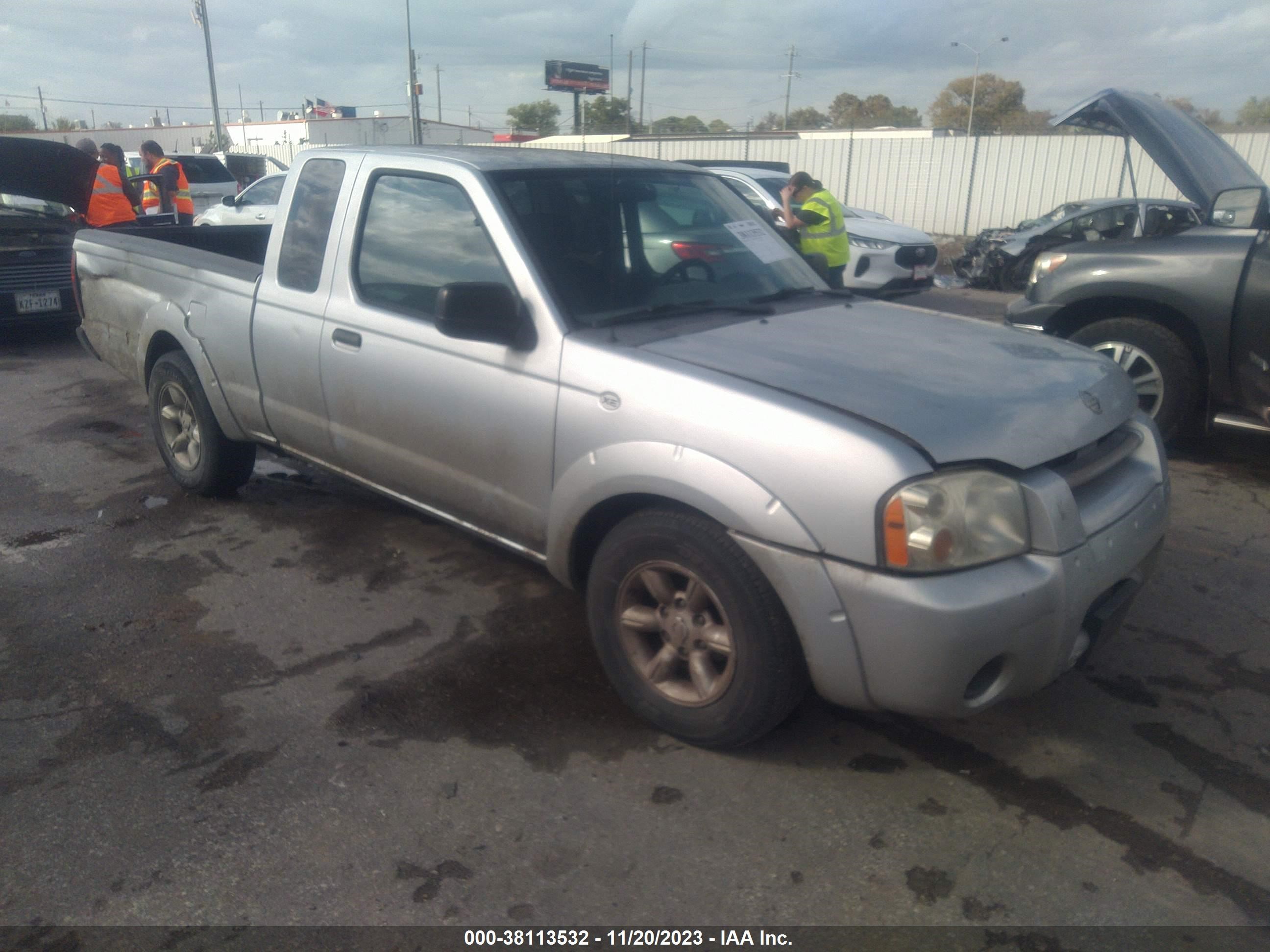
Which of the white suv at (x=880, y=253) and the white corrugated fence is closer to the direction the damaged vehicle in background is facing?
the white suv

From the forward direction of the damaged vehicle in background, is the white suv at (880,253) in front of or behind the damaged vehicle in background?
in front

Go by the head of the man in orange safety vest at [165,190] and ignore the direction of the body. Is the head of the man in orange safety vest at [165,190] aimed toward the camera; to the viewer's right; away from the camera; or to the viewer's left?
to the viewer's left

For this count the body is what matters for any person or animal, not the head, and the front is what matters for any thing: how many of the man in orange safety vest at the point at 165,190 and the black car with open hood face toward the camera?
1

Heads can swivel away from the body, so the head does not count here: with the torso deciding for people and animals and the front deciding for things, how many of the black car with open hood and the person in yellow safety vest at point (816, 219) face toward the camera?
1

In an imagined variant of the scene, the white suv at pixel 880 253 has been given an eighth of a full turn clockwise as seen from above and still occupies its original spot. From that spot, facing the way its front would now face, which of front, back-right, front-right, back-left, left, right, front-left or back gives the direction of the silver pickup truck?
front

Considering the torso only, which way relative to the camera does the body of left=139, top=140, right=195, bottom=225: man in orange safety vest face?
to the viewer's left

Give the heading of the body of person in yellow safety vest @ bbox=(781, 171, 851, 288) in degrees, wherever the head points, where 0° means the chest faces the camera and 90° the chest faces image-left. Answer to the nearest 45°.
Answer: approximately 90°

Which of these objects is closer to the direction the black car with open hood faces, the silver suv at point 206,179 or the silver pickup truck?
the silver pickup truck

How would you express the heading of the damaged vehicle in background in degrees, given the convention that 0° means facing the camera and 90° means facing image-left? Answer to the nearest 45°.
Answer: approximately 45°
